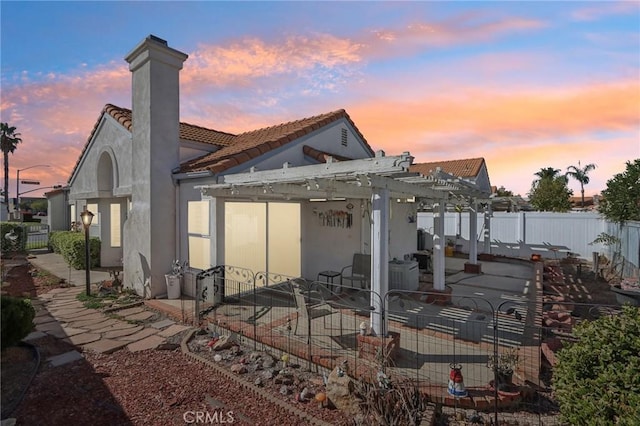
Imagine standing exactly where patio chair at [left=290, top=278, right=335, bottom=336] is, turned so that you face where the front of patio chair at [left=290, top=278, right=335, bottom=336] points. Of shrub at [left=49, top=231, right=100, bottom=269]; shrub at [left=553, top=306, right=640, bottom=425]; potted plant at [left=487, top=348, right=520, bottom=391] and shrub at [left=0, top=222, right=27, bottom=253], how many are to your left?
2

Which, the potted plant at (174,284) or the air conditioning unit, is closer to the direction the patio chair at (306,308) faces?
the air conditioning unit
